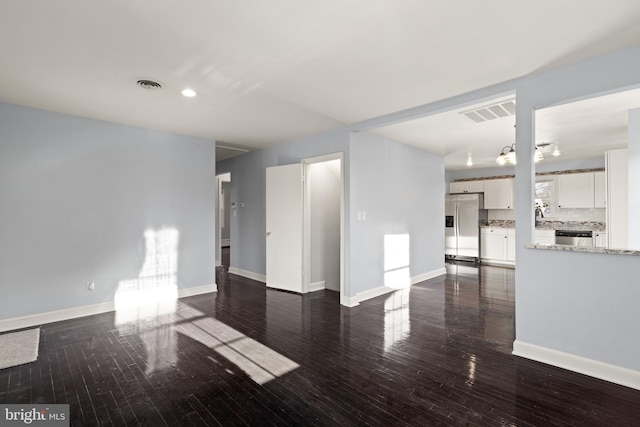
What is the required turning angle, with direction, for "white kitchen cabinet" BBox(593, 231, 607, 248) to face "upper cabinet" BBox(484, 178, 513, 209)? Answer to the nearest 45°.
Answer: approximately 90° to its right

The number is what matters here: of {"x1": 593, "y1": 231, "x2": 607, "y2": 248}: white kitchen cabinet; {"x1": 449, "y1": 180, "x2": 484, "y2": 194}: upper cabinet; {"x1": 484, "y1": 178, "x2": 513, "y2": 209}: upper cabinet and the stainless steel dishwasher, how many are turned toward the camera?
4

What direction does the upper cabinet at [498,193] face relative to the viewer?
toward the camera

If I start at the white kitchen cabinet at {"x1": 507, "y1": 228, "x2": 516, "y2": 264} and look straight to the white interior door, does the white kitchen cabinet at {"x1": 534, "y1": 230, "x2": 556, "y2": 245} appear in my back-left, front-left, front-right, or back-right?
back-left

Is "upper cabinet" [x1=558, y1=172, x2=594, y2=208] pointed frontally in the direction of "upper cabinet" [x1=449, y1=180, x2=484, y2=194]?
no

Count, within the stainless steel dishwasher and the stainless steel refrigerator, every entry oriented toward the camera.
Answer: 2

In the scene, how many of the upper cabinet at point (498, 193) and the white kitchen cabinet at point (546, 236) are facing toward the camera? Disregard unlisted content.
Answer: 2

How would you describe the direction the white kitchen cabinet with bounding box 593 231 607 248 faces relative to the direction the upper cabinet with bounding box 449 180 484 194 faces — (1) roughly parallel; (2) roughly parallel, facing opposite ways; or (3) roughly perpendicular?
roughly parallel

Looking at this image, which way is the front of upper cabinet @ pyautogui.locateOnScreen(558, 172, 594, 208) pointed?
toward the camera

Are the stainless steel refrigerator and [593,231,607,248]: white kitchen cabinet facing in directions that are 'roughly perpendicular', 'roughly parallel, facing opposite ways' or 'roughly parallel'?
roughly parallel

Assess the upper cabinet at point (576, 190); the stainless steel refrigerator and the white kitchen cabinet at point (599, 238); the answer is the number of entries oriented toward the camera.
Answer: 3

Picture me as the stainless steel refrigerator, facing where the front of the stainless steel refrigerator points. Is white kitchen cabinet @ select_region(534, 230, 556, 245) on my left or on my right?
on my left

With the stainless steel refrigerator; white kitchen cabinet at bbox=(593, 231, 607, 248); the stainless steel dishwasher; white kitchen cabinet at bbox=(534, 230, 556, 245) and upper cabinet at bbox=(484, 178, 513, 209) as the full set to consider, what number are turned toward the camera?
5

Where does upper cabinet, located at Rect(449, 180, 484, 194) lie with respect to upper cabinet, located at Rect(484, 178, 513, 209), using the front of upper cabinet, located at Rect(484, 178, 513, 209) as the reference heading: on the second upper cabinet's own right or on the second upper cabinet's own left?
on the second upper cabinet's own right

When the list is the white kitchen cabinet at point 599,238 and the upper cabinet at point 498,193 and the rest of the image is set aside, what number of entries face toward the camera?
2

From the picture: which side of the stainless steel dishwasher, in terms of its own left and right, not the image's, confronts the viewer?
front

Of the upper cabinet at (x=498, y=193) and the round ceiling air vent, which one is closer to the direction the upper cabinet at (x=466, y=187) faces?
the round ceiling air vent

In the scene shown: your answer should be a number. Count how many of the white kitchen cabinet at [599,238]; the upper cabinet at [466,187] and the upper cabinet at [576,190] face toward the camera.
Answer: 3
